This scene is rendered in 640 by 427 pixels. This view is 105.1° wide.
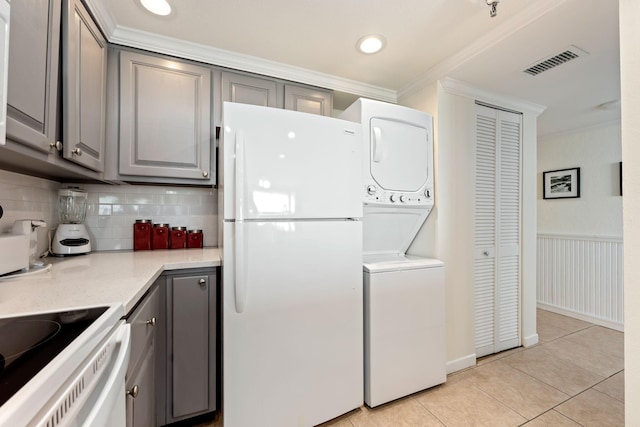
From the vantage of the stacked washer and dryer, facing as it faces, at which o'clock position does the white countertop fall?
The white countertop is roughly at 3 o'clock from the stacked washer and dryer.

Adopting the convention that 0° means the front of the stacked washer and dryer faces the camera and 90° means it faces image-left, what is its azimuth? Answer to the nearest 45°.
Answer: approximately 315°

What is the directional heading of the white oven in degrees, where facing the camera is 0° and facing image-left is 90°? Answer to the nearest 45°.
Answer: approximately 270°

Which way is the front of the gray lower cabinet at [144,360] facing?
to the viewer's right

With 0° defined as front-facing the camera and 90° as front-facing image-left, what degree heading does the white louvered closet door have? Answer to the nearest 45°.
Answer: approximately 315°

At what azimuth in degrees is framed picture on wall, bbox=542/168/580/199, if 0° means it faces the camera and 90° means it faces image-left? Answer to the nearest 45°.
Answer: approximately 45°

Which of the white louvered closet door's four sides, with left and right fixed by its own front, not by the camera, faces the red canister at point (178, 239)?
right

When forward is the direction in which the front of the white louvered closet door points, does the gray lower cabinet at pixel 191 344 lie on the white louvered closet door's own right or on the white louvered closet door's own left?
on the white louvered closet door's own right

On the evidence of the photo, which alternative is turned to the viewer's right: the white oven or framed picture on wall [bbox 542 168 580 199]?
the white oven

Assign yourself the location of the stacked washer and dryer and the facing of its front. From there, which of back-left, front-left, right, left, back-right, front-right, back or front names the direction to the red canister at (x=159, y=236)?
back-right

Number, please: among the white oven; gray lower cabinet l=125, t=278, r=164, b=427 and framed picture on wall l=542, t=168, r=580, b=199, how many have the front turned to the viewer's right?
2

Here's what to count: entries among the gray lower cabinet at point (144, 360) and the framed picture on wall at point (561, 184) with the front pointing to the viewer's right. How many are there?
1
